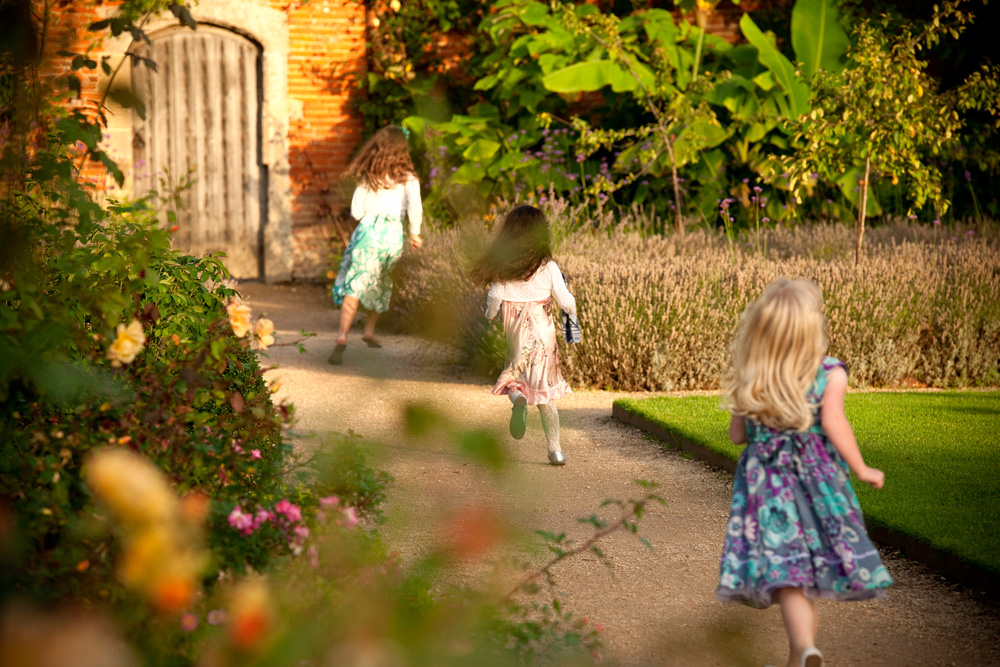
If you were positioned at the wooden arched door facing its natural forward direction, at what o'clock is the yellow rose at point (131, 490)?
The yellow rose is roughly at 12 o'clock from the wooden arched door.

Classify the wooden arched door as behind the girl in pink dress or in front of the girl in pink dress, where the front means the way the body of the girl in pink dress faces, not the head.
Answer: in front

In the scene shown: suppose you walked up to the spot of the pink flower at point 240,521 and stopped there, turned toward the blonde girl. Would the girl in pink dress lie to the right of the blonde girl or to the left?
left

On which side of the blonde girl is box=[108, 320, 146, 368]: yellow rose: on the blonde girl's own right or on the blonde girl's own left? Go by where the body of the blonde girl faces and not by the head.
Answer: on the blonde girl's own left

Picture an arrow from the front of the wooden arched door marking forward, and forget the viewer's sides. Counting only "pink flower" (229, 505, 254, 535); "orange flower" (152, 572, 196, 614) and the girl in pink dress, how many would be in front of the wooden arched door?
3

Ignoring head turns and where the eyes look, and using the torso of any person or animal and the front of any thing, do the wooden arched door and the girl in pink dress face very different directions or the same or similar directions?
very different directions

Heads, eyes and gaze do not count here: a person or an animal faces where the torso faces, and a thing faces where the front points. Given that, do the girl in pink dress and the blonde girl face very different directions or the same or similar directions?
same or similar directions

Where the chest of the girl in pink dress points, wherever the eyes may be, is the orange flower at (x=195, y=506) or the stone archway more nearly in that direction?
the stone archway

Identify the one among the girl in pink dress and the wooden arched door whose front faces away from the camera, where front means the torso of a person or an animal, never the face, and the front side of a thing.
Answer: the girl in pink dress

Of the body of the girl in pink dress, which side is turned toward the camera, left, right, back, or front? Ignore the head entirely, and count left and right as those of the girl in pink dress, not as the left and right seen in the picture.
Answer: back

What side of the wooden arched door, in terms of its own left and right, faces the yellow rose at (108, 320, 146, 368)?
front

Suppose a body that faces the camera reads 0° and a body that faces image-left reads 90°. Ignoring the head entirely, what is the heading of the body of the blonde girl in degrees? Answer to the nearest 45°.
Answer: approximately 180°

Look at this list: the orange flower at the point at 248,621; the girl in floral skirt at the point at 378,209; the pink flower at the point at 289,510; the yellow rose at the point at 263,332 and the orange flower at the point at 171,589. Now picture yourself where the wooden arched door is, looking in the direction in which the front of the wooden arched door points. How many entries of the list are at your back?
0

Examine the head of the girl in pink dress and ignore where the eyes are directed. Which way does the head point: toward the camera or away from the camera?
away from the camera

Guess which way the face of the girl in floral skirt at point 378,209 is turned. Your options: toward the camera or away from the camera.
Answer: away from the camera

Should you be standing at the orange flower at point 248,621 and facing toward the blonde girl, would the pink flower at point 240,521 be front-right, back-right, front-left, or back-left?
front-left

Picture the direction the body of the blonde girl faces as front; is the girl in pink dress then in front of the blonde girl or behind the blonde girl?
in front

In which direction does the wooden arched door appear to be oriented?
toward the camera

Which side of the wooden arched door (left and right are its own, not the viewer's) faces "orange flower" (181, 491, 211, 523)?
front

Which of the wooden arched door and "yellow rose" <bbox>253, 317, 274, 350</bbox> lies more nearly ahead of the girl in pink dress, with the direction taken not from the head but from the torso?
the wooden arched door
